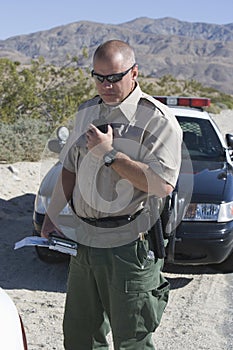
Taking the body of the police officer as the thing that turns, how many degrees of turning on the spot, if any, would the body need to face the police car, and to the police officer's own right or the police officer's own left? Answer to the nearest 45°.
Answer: approximately 135° to the police officer's own right

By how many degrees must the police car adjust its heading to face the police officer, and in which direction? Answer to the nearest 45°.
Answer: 0° — it already faces them

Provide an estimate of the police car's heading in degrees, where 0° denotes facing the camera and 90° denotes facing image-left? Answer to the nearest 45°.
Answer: approximately 0°

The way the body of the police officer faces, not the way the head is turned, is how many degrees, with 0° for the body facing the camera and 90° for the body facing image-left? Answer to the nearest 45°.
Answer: approximately 45°
